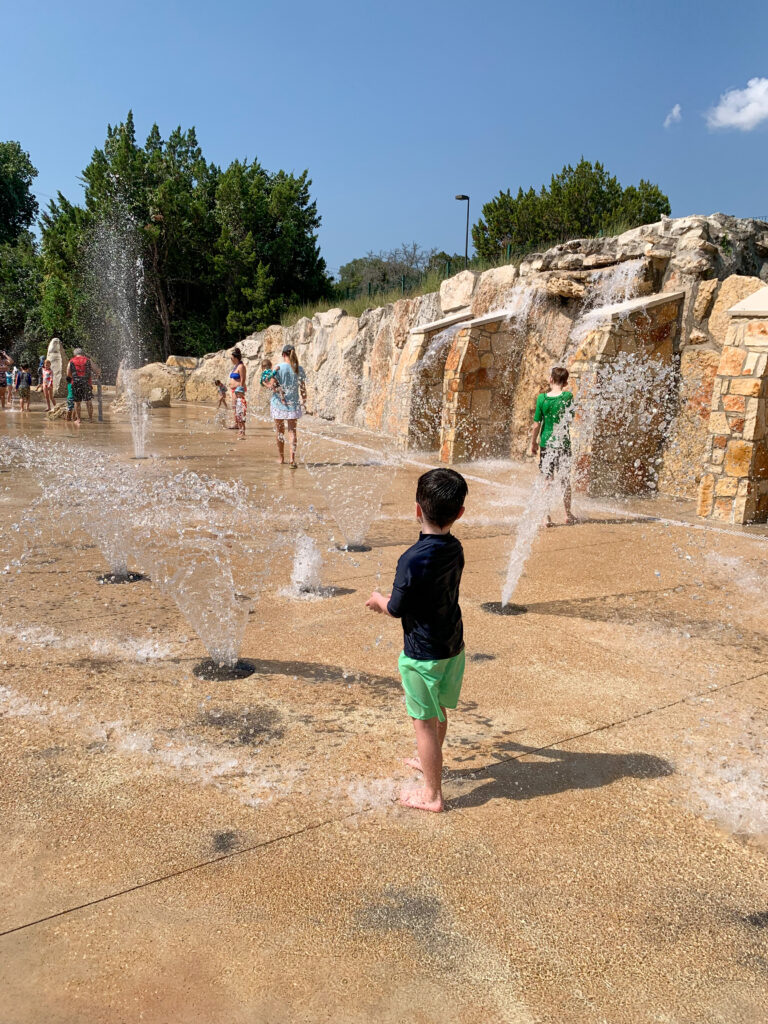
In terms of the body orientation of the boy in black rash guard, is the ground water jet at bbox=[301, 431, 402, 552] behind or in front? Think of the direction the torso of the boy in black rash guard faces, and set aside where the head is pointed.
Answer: in front

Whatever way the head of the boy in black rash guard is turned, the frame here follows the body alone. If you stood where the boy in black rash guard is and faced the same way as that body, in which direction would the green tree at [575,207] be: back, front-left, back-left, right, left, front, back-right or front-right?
front-right

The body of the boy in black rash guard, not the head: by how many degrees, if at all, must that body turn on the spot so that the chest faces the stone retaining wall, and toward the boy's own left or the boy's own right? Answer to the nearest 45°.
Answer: approximately 45° to the boy's own right

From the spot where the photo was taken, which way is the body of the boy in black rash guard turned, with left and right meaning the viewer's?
facing away from the viewer and to the left of the viewer

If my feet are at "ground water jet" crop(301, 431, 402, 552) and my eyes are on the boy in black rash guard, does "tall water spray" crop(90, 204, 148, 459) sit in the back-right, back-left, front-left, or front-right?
back-right

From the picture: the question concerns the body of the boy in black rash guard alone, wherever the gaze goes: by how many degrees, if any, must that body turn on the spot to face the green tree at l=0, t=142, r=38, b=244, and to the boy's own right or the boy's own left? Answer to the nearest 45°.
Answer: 0° — they already face it

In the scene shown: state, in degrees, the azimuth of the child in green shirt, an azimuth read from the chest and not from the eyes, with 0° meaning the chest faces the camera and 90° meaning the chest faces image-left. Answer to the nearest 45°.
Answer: approximately 180°

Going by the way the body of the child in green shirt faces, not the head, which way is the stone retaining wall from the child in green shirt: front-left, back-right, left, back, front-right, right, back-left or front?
front

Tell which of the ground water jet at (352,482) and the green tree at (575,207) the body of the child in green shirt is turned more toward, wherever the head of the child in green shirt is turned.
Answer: the green tree

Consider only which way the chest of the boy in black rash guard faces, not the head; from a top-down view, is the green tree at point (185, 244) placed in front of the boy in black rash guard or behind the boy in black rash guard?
in front

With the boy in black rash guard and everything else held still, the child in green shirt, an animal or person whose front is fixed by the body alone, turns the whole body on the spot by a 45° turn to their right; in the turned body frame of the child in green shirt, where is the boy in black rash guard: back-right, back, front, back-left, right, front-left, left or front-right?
back-right
